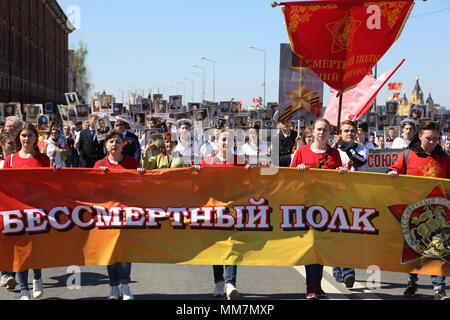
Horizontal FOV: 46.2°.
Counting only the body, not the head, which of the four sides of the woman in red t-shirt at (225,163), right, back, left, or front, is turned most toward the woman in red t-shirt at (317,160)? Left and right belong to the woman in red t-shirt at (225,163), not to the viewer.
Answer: left

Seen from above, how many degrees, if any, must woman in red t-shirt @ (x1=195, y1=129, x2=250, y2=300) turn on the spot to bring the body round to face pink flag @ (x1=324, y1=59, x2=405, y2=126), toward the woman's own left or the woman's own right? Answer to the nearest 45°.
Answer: approximately 135° to the woman's own left

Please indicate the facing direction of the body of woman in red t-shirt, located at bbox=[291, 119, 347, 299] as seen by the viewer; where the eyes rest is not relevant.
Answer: toward the camera

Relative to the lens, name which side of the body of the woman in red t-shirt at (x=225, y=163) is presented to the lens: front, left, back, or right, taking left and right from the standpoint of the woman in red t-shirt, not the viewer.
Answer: front

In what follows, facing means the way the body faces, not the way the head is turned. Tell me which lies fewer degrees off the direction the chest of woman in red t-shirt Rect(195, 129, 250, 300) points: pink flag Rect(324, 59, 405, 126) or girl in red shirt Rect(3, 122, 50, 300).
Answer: the girl in red shirt

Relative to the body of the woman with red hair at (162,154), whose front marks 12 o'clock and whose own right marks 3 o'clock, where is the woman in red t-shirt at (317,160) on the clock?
The woman in red t-shirt is roughly at 11 o'clock from the woman with red hair.

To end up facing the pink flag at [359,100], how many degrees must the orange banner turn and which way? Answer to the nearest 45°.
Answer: approximately 135° to its left

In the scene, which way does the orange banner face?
toward the camera

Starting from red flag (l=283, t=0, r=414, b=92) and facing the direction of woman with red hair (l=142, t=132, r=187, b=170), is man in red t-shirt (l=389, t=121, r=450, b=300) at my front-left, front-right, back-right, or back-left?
back-left

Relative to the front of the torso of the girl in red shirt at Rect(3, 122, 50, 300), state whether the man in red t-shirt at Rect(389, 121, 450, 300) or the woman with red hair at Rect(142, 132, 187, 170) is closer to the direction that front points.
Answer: the man in red t-shirt

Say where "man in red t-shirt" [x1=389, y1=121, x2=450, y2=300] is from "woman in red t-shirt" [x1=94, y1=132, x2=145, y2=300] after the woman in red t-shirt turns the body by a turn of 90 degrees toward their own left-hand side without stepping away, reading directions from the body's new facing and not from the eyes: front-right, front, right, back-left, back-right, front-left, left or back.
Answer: front

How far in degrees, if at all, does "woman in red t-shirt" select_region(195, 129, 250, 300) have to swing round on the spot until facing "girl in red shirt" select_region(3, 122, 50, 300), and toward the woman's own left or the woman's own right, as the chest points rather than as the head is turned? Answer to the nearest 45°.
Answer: approximately 90° to the woman's own right

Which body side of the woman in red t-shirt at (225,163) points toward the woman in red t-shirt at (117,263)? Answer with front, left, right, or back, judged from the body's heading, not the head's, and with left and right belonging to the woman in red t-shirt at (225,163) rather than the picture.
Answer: right
